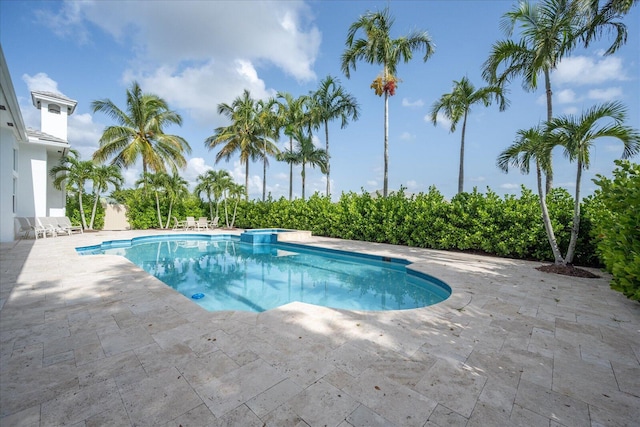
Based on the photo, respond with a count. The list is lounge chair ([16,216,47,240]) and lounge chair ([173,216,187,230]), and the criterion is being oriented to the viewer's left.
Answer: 0

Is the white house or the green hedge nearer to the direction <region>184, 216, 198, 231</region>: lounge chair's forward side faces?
the white house

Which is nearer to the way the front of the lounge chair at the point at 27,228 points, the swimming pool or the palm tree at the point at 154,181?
the swimming pool

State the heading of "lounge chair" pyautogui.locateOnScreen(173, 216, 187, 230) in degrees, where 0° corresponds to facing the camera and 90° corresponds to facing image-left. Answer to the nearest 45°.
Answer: approximately 315°

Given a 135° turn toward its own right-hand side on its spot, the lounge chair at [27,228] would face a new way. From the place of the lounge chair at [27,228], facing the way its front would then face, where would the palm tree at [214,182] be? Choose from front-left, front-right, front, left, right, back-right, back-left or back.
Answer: back

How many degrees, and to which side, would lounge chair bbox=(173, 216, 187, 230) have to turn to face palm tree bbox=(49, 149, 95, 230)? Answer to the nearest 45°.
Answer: approximately 180°

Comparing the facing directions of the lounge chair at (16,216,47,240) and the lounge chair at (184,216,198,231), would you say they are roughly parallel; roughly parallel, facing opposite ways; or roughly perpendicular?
roughly perpendicular

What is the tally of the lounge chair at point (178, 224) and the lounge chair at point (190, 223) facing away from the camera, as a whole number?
0

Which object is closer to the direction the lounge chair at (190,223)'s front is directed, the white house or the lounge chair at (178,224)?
the white house
